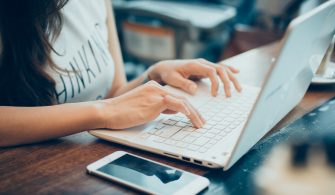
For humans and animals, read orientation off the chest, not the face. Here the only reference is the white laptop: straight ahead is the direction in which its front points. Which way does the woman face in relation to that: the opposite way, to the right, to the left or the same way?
the opposite way

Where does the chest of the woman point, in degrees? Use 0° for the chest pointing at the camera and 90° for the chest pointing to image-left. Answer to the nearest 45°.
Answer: approximately 315°
